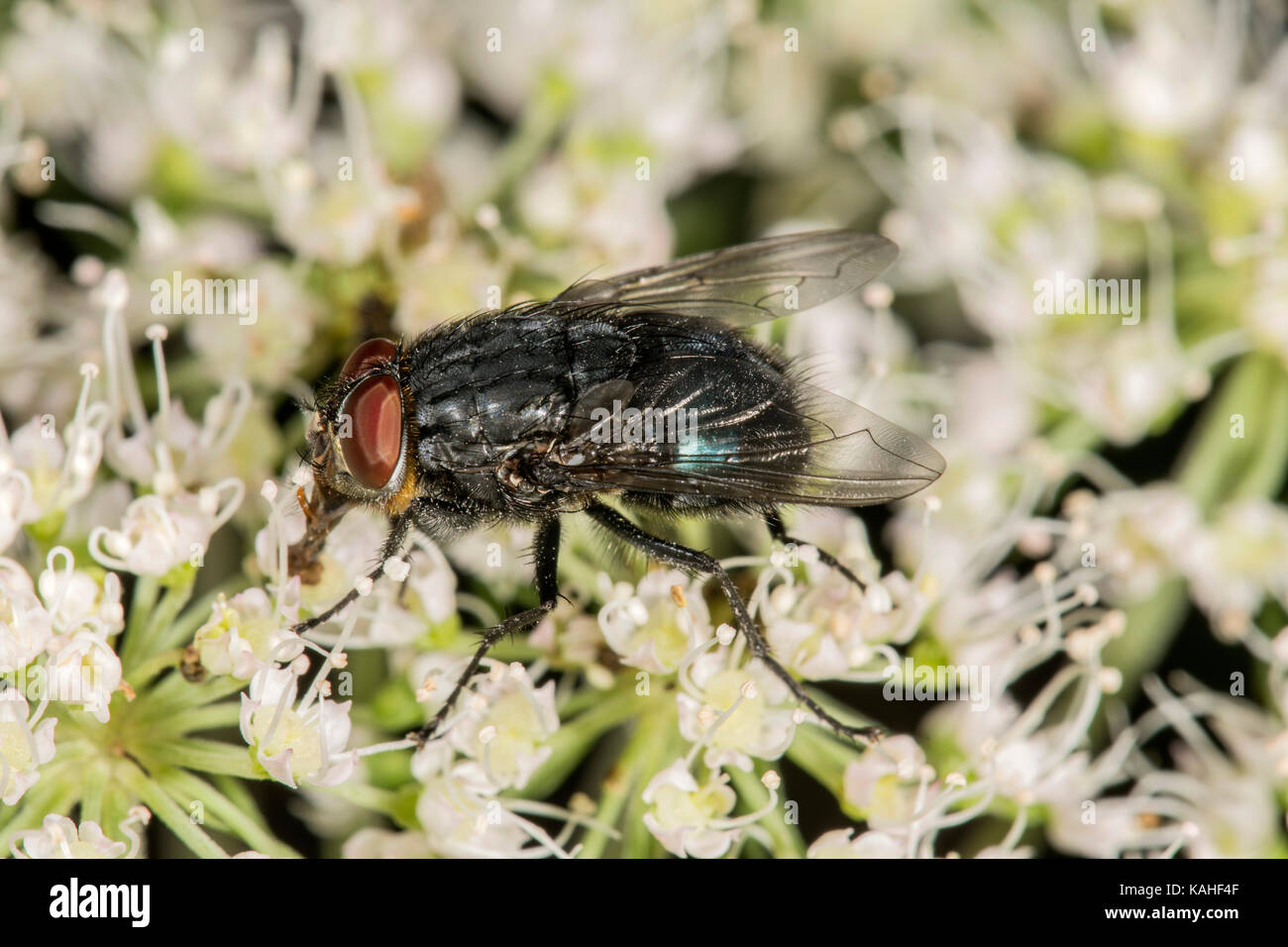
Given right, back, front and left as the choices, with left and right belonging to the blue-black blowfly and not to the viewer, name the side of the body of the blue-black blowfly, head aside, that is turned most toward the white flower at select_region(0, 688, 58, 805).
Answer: front

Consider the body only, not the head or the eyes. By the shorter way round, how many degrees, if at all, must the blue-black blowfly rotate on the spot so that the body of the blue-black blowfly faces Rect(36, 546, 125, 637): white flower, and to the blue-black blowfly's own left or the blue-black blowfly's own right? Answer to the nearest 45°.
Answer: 0° — it already faces it

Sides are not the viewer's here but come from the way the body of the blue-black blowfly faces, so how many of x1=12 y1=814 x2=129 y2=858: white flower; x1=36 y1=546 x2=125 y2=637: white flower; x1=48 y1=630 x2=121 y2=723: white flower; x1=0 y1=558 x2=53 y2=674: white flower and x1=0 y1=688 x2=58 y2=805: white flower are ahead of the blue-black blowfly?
5

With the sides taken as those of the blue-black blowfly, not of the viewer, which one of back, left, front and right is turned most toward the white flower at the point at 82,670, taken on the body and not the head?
front

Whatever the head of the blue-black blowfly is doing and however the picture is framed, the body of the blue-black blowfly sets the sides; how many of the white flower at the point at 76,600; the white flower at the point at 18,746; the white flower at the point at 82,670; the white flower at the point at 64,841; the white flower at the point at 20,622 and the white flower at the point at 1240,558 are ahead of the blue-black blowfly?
5

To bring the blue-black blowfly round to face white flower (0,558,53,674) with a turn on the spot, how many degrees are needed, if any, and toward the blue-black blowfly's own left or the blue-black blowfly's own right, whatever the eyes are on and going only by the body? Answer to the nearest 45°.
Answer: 0° — it already faces it

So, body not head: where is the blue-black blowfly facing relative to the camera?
to the viewer's left

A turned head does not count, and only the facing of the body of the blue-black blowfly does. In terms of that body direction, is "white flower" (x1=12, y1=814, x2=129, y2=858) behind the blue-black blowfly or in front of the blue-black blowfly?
in front
